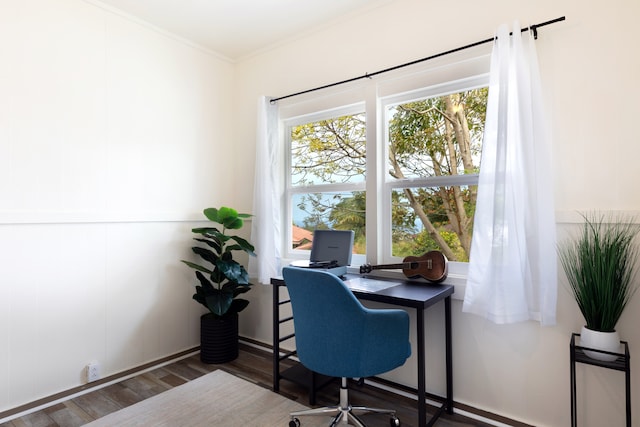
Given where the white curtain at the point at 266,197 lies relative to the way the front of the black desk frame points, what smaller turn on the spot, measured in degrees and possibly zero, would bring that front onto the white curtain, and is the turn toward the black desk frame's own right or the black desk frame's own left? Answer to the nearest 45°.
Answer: approximately 90° to the black desk frame's own right

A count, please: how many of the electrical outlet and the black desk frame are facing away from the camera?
0

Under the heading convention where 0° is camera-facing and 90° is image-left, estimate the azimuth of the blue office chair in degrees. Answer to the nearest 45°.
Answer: approximately 225°

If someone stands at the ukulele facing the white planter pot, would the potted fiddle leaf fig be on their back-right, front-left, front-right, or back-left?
back-right

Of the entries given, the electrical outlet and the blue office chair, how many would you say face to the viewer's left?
0

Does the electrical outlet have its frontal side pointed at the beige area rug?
yes

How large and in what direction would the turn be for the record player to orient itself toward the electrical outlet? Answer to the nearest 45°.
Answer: approximately 45° to its right

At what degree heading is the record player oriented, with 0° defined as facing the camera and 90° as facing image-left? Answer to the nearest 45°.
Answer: approximately 45°

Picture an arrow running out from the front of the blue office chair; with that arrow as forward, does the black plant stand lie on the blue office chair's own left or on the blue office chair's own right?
on the blue office chair's own right

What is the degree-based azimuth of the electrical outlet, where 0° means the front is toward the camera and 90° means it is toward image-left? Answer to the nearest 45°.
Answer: approximately 315°

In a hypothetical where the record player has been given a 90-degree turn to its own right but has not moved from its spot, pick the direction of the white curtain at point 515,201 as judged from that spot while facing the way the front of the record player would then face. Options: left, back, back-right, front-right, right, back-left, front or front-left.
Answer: back

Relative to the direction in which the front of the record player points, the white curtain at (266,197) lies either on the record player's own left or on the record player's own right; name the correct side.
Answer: on the record player's own right

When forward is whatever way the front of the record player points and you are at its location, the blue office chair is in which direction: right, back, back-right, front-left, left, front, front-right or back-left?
front-left

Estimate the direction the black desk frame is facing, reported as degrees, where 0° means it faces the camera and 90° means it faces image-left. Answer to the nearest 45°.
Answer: approximately 45°

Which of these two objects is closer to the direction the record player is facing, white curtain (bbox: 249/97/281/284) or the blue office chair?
the blue office chair

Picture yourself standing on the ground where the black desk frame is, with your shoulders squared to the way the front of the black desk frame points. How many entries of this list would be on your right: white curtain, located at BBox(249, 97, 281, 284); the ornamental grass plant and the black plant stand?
1

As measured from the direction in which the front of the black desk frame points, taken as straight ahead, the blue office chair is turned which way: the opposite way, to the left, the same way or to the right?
the opposite way
